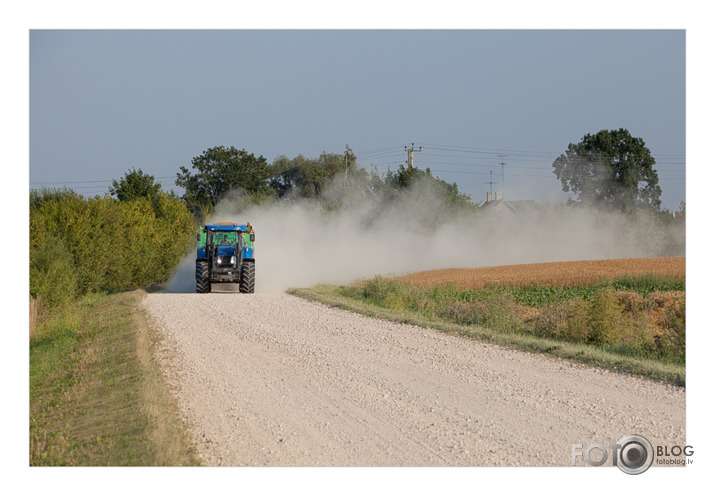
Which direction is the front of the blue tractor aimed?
toward the camera

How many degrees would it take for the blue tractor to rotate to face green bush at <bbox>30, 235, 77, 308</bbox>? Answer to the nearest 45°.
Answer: approximately 45° to its right
